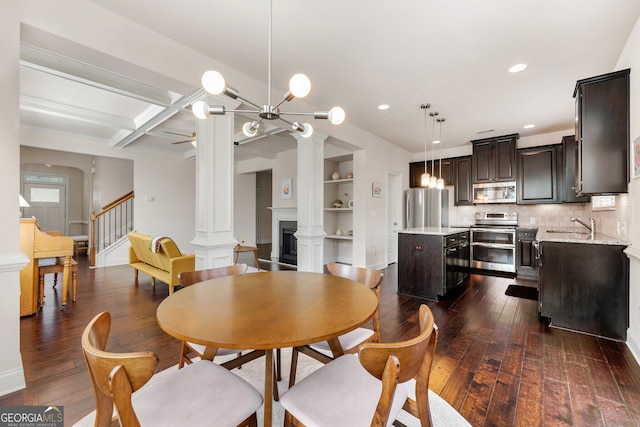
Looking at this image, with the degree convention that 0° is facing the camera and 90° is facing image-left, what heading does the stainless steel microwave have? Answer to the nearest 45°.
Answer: approximately 0°

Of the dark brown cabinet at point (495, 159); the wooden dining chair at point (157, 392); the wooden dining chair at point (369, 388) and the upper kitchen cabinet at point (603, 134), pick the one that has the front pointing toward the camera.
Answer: the dark brown cabinet

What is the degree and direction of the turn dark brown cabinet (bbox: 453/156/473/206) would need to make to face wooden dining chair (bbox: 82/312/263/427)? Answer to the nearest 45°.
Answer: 0° — it already faces it

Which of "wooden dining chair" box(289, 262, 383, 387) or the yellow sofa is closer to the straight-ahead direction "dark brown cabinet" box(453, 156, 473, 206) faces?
the wooden dining chair

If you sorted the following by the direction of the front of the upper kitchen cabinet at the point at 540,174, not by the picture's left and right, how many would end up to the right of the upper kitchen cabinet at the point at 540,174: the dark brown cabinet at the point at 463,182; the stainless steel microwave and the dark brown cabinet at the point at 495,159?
3

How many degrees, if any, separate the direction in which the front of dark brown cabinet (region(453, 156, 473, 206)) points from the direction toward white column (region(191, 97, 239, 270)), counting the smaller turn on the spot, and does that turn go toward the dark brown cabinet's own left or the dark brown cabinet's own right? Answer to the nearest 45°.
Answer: approximately 45° to the dark brown cabinet's own right

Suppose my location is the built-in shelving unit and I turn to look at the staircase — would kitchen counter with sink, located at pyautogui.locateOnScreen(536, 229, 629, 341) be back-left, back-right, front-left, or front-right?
back-left

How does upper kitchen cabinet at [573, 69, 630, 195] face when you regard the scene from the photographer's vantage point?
facing to the left of the viewer

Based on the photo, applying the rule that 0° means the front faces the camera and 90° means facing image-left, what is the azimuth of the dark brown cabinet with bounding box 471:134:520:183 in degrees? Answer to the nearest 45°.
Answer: approximately 0°

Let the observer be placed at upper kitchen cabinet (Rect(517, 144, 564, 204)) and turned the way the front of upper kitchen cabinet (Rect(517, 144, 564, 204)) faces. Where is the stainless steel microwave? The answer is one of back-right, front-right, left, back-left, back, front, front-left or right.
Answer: right

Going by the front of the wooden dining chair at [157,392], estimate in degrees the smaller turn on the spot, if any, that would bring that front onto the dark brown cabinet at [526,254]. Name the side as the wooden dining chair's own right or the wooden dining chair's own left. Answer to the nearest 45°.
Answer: approximately 45° to the wooden dining chair's own right

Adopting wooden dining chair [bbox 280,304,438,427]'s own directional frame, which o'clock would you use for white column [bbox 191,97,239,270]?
The white column is roughly at 12 o'clock from the wooden dining chair.
